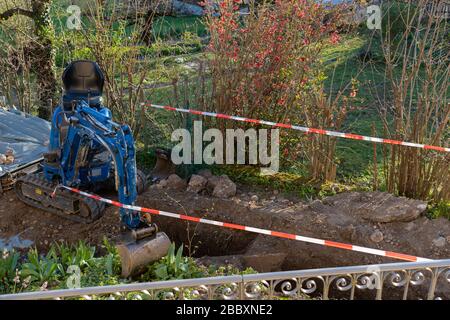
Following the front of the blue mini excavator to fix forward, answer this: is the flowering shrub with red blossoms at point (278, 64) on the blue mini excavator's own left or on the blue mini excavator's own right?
on the blue mini excavator's own left

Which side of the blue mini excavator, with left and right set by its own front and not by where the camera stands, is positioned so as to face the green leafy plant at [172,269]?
front

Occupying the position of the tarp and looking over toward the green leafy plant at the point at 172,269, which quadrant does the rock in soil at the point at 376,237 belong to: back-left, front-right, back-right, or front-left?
front-left

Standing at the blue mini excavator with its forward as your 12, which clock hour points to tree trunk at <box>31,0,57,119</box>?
The tree trunk is roughly at 7 o'clock from the blue mini excavator.

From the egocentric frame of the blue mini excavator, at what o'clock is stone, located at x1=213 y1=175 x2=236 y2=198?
The stone is roughly at 10 o'clock from the blue mini excavator.

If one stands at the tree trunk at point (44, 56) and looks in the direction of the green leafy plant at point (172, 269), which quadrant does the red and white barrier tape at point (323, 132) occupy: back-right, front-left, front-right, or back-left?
front-left

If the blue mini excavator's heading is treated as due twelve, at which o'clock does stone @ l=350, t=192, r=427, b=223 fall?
The stone is roughly at 11 o'clock from the blue mini excavator.

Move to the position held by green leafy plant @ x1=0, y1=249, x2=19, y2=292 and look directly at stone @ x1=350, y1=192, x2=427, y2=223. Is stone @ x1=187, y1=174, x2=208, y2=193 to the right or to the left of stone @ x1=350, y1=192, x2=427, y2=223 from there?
left

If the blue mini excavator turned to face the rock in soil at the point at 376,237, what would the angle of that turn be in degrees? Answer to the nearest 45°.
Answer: approximately 45° to its left

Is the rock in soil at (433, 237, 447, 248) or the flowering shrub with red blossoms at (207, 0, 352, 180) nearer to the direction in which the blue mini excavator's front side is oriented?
the rock in soil

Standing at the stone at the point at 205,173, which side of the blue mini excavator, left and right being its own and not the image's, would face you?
left

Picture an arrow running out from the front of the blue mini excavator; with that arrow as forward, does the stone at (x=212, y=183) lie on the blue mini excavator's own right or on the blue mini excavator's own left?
on the blue mini excavator's own left

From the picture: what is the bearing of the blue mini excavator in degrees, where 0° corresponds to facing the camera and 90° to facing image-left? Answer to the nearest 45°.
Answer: approximately 315°

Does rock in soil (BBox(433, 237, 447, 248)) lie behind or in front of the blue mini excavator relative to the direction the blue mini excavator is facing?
in front

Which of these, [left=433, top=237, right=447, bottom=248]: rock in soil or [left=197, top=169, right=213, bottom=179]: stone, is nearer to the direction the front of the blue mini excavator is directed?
the rock in soil
